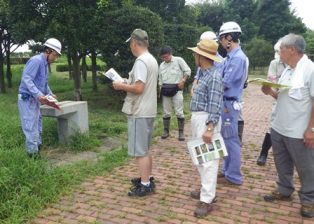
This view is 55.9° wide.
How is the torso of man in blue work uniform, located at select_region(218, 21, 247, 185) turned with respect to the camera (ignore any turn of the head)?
to the viewer's left

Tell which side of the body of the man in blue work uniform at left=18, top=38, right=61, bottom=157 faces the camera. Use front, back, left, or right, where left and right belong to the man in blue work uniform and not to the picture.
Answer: right

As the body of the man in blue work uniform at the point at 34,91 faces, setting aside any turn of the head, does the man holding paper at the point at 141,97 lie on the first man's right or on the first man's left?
on the first man's right

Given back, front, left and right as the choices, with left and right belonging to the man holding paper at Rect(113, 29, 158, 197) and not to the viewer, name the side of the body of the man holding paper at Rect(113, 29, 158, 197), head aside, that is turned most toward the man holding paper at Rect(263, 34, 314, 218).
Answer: back

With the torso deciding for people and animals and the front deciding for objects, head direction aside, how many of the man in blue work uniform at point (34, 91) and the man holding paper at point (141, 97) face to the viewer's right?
1

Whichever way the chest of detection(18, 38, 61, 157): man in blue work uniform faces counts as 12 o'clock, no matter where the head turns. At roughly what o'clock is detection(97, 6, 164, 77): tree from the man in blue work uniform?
The tree is roughly at 10 o'clock from the man in blue work uniform.

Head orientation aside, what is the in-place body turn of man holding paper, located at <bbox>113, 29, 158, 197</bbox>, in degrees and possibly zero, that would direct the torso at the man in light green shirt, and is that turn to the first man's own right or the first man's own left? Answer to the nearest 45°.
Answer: approximately 90° to the first man's own right

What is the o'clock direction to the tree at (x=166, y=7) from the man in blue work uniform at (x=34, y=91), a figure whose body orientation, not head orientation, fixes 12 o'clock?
The tree is roughly at 10 o'clock from the man in blue work uniform.

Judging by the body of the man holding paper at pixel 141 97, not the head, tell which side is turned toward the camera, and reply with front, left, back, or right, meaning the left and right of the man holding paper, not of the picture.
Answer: left

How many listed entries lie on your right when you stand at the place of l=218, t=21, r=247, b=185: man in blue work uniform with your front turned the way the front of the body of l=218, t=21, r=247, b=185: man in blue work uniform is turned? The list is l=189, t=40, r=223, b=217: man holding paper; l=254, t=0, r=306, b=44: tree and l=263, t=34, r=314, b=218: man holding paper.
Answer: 1

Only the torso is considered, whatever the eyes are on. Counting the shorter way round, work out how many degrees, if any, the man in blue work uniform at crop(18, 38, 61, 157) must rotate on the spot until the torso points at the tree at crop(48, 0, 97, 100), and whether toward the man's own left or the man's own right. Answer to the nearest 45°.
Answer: approximately 90° to the man's own left

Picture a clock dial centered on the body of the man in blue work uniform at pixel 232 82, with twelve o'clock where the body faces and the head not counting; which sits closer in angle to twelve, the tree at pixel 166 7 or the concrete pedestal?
the concrete pedestal

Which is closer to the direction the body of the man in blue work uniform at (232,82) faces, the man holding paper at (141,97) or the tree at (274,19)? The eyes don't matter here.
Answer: the man holding paper
